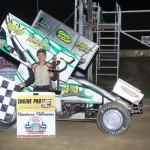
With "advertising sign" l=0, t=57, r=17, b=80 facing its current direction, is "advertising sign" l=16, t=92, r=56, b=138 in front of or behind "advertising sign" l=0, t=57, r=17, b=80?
in front

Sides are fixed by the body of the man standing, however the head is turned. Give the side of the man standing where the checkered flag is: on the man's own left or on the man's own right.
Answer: on the man's own right

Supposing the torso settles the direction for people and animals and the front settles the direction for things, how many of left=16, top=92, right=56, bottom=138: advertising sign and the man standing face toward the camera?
2

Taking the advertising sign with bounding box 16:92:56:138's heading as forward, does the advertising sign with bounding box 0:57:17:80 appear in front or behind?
behind

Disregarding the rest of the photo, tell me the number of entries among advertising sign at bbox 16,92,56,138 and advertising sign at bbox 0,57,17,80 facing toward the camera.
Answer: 2

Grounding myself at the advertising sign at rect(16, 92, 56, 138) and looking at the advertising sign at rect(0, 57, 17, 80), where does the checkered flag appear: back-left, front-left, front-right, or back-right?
front-left

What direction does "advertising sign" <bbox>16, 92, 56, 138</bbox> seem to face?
toward the camera

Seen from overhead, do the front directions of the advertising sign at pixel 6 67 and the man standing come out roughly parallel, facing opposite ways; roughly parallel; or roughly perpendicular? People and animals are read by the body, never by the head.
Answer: roughly parallel

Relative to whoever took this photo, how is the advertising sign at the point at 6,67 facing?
facing the viewer

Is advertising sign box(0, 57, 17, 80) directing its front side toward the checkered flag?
yes

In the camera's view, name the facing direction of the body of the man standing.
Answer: toward the camera
